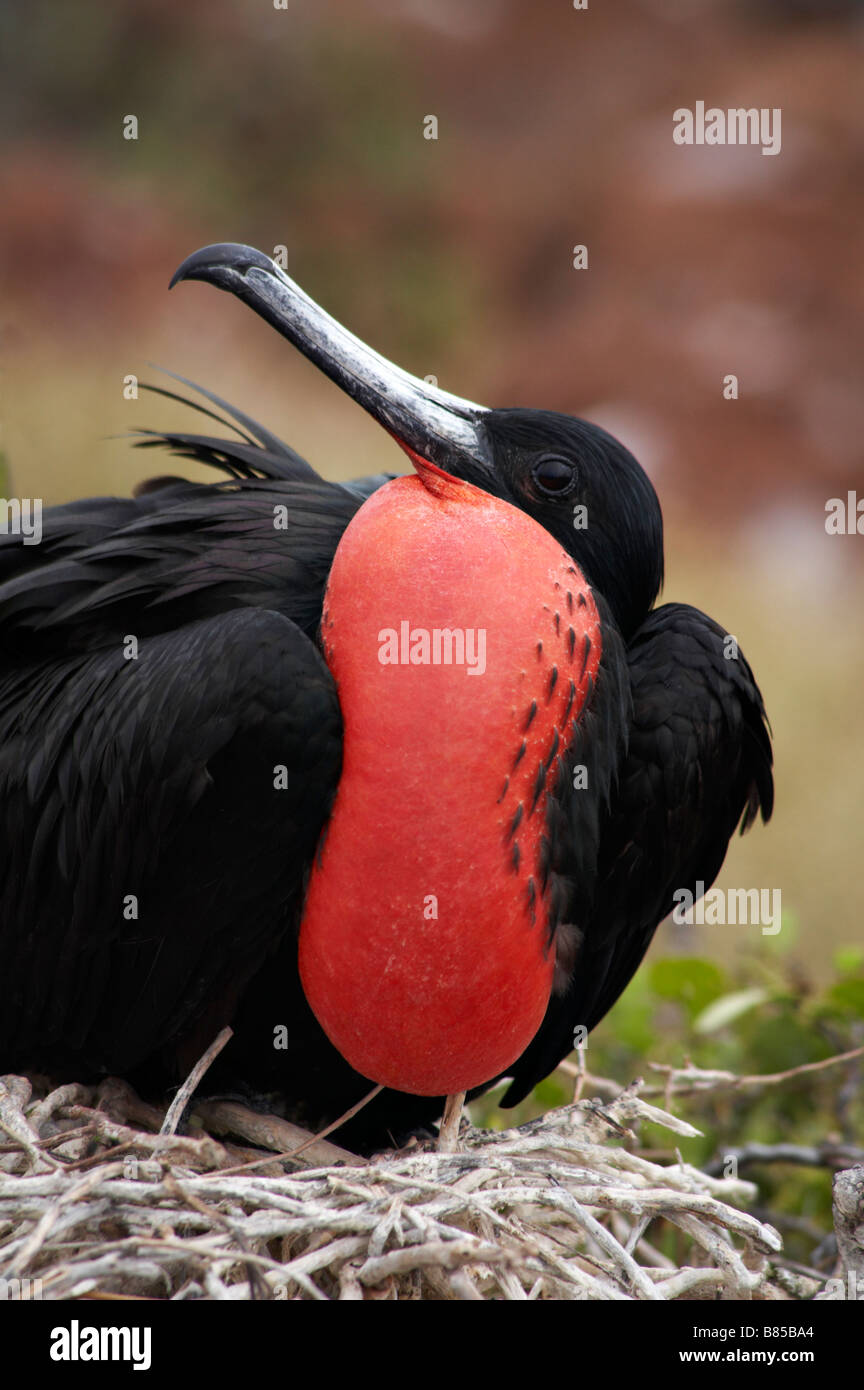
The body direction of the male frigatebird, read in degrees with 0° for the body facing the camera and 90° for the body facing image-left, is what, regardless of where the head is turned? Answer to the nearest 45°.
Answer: approximately 315°
